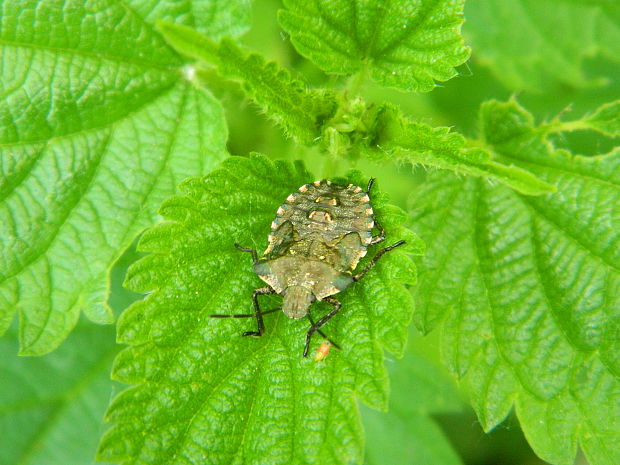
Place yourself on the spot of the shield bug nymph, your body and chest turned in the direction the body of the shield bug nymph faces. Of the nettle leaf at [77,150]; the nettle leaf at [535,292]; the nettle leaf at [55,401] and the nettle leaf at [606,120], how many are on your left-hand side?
2

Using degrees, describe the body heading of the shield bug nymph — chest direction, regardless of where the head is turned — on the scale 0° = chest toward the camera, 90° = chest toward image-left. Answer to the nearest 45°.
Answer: approximately 0°

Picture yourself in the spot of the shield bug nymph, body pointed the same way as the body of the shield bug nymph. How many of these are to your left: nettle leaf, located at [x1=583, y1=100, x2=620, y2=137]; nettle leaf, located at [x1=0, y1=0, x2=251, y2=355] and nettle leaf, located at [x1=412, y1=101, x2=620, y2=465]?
2

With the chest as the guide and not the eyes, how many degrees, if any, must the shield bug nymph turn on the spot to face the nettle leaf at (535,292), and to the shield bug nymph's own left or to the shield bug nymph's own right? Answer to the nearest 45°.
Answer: approximately 90° to the shield bug nymph's own left
